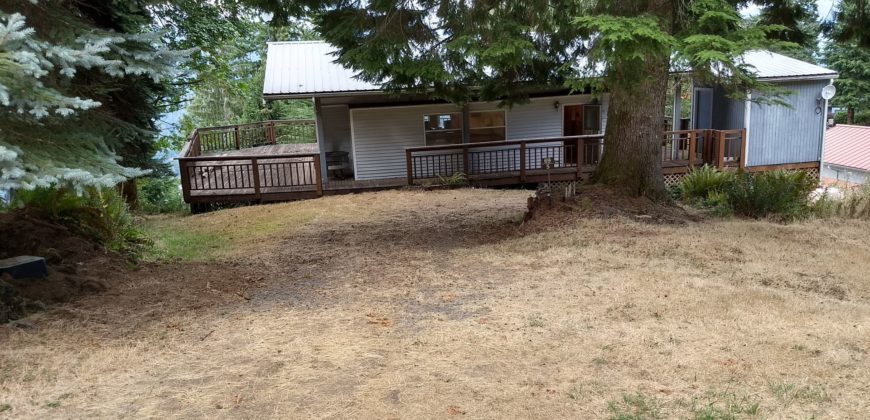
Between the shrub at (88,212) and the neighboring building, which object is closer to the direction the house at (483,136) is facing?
the shrub

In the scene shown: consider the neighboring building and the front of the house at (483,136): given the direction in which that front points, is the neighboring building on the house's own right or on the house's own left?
on the house's own left

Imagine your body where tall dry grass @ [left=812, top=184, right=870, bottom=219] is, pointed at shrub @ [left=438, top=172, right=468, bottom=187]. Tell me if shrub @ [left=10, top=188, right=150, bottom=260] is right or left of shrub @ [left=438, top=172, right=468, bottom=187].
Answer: left

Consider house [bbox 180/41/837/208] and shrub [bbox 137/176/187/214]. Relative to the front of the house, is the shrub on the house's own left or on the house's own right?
on the house's own right

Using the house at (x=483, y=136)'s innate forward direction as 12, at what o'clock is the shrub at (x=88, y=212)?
The shrub is roughly at 1 o'clock from the house.

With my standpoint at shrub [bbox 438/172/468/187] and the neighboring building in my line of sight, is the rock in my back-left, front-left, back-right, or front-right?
back-right

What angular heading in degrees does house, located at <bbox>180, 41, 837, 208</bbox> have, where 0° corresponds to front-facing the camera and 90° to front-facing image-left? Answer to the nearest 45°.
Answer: approximately 0°

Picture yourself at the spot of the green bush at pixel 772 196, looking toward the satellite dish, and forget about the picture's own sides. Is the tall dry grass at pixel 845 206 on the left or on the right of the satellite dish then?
right

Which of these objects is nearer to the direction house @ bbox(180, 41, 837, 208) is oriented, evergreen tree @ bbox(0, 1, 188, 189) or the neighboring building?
the evergreen tree

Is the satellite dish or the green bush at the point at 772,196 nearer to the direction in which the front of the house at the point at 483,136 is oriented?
the green bush

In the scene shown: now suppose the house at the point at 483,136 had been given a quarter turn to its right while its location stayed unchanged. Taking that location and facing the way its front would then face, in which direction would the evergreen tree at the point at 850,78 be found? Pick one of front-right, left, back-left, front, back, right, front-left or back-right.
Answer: back-right

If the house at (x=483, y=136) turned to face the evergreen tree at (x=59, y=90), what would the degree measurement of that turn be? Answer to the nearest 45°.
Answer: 0° — it already faces it
